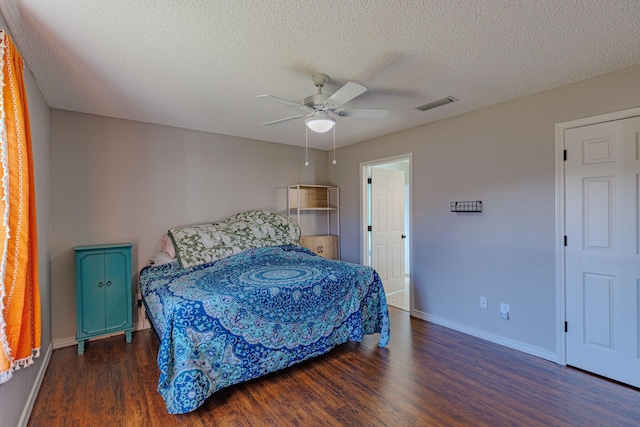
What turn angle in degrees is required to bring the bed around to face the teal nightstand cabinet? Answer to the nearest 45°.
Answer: approximately 180°

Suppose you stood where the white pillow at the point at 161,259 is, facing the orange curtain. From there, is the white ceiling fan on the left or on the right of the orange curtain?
left

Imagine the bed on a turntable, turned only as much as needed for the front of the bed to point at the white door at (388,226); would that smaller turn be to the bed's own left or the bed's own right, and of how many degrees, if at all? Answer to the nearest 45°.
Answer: approximately 90° to the bed's own left

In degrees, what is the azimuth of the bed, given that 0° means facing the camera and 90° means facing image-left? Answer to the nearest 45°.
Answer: approximately 315°

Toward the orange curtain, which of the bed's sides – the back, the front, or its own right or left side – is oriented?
right

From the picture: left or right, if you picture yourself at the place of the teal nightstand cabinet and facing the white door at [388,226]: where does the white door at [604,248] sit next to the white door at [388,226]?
right

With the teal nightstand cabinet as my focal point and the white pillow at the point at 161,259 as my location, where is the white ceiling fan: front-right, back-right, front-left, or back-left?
back-left

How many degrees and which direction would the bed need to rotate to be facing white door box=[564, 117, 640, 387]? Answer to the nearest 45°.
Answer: approximately 45° to its left
